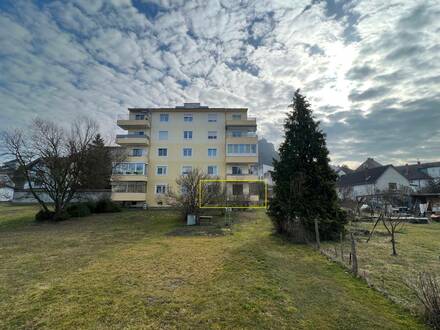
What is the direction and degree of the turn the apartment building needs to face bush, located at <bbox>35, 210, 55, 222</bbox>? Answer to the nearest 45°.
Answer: approximately 45° to its right

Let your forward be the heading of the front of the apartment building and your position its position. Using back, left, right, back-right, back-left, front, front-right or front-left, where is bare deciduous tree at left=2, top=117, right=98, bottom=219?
front-right

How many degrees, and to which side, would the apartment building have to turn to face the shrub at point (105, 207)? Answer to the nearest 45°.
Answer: approximately 45° to its right

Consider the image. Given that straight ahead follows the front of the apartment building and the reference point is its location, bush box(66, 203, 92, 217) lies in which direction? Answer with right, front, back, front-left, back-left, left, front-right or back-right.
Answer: front-right

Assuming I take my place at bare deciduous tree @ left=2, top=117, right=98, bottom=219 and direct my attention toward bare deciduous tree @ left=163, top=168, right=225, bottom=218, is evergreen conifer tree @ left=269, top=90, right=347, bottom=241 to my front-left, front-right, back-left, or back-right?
front-right

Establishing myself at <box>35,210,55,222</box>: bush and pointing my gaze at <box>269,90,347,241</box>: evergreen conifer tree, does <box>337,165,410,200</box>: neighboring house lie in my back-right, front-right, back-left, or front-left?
front-left

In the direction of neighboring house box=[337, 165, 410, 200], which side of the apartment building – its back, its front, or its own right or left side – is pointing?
left

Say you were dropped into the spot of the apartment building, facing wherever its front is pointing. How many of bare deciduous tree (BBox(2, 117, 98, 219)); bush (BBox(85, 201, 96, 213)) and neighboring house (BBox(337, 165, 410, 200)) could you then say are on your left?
1

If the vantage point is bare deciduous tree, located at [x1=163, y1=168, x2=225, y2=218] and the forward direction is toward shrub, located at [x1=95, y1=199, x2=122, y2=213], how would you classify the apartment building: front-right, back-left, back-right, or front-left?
front-right

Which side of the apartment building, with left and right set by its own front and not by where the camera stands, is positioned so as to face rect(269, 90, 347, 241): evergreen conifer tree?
front

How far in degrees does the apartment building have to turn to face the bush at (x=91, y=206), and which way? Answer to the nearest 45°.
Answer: approximately 45° to its right

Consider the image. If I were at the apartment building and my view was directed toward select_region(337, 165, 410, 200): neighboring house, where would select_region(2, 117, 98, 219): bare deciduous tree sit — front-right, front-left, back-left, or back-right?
back-right

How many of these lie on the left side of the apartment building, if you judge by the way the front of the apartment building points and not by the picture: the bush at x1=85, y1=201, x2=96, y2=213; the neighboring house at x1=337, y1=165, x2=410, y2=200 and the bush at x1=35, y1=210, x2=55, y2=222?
1

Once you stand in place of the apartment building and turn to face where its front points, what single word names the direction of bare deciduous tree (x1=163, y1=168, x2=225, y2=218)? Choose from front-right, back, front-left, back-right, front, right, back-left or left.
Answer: front

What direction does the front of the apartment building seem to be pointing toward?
toward the camera

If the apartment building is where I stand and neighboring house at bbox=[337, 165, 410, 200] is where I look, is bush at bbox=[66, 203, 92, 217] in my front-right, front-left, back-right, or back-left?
back-right
